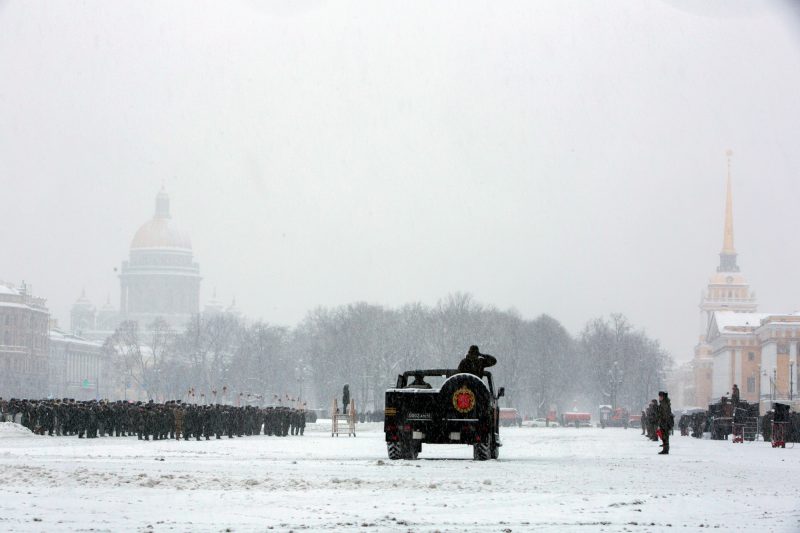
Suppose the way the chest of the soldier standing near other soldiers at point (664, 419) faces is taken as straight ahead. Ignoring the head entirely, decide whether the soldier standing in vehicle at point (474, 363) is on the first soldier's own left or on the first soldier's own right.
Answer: on the first soldier's own left

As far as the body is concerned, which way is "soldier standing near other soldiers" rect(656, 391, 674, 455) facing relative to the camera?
to the viewer's left

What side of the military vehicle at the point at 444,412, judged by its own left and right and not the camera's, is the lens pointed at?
back

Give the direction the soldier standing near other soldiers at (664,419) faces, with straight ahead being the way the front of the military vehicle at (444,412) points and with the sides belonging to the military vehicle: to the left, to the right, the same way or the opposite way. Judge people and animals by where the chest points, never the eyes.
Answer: to the left

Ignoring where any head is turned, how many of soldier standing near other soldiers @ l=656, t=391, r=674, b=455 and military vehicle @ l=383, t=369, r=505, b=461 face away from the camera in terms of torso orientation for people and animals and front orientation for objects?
1

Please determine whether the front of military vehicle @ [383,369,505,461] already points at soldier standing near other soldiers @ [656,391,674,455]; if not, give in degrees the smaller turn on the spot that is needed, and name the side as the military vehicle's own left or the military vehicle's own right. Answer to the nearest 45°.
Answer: approximately 45° to the military vehicle's own right
